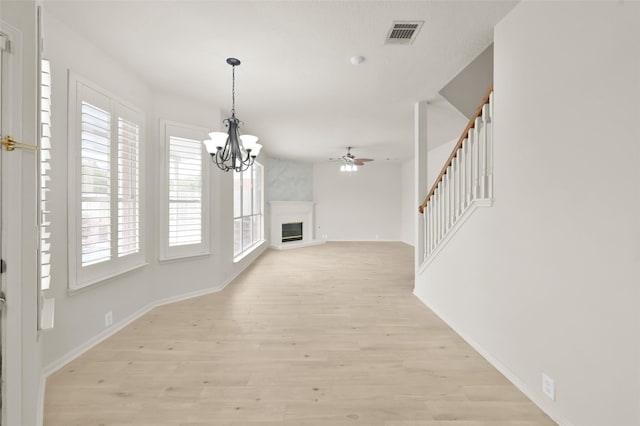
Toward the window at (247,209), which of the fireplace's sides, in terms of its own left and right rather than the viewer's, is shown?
right

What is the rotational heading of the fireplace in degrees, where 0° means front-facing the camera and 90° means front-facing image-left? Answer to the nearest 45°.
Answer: approximately 315°

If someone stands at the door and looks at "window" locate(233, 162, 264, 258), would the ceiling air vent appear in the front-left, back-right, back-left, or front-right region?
front-right

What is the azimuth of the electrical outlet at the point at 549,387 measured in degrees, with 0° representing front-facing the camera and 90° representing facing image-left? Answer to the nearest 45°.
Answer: approximately 45°

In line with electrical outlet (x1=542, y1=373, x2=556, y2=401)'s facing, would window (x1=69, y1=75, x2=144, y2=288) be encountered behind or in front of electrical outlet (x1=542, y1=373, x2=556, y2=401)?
in front

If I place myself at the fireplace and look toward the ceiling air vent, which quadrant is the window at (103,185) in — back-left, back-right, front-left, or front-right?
front-right

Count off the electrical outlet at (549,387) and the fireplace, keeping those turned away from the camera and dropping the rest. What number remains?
0

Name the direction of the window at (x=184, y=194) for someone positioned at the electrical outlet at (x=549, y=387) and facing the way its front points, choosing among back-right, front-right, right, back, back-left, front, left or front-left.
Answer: front-right

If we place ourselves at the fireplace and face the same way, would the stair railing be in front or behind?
in front

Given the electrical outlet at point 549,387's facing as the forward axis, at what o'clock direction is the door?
The door is roughly at 12 o'clock from the electrical outlet.

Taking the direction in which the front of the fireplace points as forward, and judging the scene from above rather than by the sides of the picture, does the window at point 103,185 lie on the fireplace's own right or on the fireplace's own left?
on the fireplace's own right

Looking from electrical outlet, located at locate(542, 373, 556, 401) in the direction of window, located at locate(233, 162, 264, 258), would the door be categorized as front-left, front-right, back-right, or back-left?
front-left
